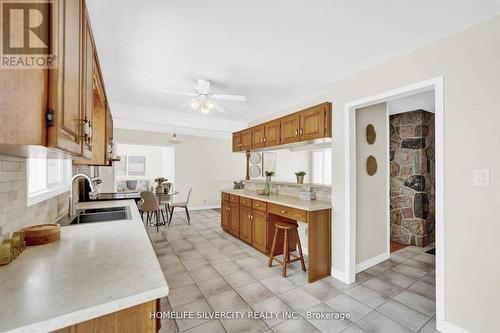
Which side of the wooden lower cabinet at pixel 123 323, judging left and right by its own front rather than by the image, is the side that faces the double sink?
left

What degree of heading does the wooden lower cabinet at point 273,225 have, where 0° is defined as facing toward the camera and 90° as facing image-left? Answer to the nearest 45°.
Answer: approximately 45°

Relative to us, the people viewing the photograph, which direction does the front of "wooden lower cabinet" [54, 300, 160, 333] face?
facing to the right of the viewer

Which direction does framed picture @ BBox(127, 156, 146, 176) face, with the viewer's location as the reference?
facing the viewer

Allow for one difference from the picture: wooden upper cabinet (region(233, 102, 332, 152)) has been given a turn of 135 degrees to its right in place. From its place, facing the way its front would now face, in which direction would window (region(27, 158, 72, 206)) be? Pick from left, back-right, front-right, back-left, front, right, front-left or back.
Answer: back-left

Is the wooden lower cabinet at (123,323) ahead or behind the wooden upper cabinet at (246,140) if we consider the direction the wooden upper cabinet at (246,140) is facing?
ahead

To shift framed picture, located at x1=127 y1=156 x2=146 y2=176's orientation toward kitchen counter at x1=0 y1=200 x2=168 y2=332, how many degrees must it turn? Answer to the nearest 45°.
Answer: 0° — it already faces it

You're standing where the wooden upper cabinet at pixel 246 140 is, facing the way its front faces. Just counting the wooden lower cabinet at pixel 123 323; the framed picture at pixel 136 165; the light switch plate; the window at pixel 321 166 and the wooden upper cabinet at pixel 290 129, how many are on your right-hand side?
1

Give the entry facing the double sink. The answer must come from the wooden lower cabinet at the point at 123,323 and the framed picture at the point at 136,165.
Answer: the framed picture

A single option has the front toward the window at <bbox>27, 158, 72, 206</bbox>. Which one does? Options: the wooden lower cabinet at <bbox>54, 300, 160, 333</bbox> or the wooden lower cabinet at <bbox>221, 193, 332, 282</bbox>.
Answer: the wooden lower cabinet at <bbox>221, 193, 332, 282</bbox>

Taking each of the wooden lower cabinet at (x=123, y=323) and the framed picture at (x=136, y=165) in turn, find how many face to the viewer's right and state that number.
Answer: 1

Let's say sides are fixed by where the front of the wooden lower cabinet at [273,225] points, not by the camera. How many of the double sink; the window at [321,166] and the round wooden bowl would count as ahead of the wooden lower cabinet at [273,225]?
2

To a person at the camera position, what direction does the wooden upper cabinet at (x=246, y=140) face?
facing the viewer and to the left of the viewer

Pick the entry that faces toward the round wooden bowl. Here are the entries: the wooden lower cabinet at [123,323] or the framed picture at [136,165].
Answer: the framed picture

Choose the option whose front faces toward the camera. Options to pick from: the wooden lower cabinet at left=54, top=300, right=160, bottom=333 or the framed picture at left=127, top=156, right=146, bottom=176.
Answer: the framed picture

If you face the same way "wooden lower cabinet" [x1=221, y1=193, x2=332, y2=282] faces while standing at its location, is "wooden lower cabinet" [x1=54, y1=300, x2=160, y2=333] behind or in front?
in front

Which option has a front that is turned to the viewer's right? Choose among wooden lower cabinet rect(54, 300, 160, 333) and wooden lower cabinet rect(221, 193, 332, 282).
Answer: wooden lower cabinet rect(54, 300, 160, 333)

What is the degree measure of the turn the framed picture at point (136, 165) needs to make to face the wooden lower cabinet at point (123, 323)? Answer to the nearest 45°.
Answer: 0° — it already faces it
